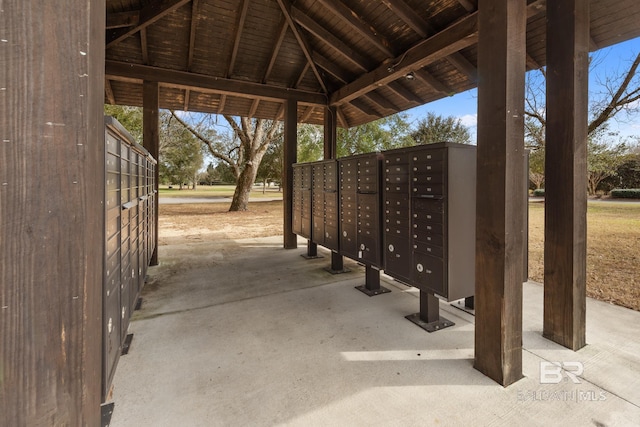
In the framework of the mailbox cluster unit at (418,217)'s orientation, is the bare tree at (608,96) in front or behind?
behind

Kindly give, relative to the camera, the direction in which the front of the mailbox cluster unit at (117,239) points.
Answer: facing to the right of the viewer

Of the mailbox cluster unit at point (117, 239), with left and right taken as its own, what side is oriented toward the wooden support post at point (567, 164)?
front

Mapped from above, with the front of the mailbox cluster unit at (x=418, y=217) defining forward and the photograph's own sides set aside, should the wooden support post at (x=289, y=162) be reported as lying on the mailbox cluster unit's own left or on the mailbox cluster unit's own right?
on the mailbox cluster unit's own right

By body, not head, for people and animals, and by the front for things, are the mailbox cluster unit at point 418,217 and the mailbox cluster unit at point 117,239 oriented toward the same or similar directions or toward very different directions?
very different directions

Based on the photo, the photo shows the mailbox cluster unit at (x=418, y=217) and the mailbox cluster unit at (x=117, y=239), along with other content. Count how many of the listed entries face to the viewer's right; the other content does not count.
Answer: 1

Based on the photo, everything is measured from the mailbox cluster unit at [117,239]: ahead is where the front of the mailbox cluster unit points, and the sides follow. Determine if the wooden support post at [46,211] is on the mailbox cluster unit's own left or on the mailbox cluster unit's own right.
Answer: on the mailbox cluster unit's own right

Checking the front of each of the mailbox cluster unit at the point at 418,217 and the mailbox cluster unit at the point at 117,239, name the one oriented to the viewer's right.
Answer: the mailbox cluster unit at the point at 117,239

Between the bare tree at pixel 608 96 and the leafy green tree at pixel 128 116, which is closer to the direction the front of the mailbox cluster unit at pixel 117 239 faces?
the bare tree
